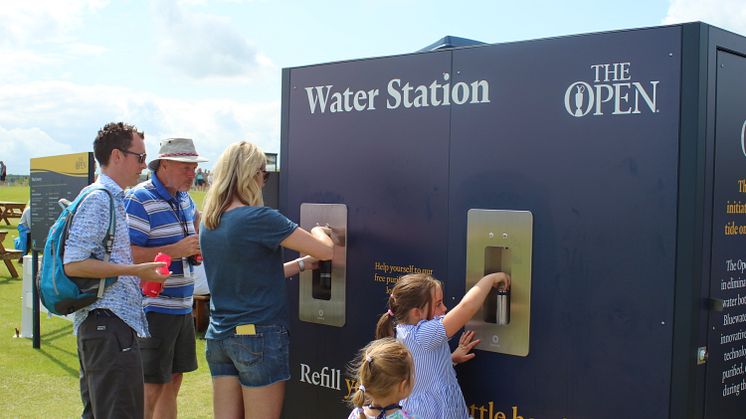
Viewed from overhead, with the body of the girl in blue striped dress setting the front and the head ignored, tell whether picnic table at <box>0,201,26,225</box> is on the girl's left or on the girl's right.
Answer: on the girl's left

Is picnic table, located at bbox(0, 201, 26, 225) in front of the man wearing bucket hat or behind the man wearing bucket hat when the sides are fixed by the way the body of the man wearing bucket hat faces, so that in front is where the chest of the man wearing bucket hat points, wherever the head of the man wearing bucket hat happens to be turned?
behind

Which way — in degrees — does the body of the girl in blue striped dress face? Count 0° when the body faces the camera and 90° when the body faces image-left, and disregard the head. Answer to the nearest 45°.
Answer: approximately 225°

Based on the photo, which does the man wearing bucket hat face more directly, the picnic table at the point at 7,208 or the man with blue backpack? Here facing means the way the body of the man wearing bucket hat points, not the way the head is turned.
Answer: the man with blue backpack

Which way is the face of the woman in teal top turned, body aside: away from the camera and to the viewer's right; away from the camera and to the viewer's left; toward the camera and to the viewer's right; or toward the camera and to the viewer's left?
away from the camera and to the viewer's right

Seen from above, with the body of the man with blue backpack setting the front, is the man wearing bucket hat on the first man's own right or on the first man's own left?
on the first man's own left

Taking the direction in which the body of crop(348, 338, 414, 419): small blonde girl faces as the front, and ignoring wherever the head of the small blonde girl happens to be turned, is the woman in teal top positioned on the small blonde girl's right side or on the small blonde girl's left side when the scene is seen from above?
on the small blonde girl's left side

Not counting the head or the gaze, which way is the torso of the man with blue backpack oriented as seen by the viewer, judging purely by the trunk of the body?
to the viewer's right

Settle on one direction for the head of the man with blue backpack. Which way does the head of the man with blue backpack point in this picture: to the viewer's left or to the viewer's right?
to the viewer's right

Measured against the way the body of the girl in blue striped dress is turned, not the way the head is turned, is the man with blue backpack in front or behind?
behind

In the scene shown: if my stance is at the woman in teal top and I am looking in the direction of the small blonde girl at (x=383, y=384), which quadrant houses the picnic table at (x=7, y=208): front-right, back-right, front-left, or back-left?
back-left

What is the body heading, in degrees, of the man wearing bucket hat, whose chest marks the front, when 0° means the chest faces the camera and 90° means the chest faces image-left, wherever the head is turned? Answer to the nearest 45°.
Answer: approximately 315°
